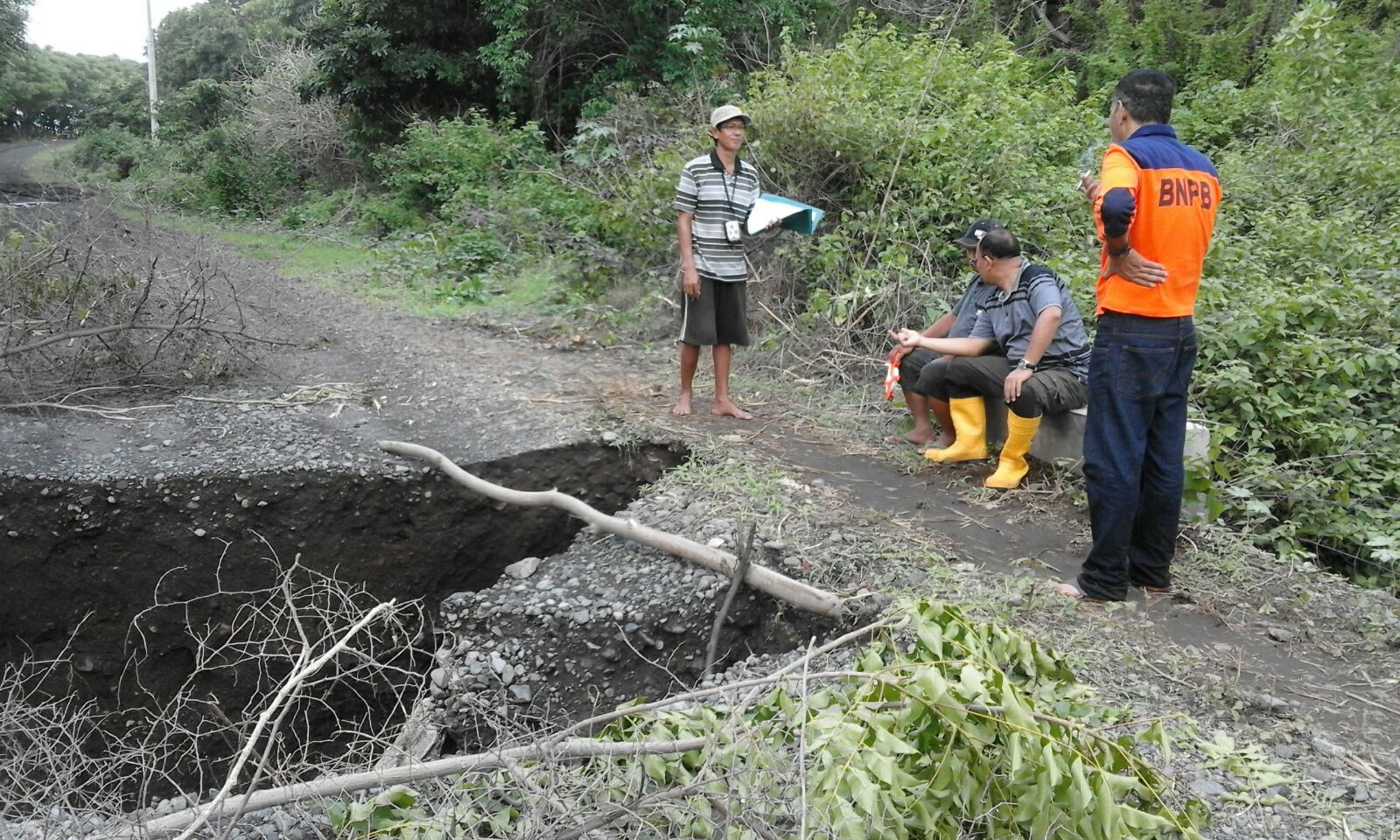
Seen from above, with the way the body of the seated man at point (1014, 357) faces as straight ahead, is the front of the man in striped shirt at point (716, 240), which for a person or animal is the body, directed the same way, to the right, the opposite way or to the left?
to the left

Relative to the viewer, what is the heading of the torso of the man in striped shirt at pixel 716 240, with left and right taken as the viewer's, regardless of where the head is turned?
facing the viewer and to the right of the viewer

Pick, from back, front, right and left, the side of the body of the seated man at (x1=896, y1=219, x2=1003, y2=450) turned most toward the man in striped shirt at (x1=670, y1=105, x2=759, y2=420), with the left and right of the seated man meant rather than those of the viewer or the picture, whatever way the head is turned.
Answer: front

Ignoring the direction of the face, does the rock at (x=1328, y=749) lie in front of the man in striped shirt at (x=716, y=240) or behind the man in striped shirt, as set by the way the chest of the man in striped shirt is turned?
in front

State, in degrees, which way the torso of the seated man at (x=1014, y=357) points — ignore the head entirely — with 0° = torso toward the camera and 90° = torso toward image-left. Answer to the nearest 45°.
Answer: approximately 45°

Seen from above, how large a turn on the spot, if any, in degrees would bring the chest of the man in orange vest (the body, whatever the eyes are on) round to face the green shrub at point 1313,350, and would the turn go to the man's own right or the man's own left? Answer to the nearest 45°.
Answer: approximately 45° to the man's own right

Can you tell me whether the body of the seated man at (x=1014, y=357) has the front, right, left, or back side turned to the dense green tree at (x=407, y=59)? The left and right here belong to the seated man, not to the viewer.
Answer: right

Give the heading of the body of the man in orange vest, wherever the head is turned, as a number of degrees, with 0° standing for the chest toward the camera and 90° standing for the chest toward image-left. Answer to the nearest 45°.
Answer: approximately 135°

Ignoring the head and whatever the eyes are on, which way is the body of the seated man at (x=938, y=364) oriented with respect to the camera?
to the viewer's left

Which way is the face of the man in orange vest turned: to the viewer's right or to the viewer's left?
to the viewer's left

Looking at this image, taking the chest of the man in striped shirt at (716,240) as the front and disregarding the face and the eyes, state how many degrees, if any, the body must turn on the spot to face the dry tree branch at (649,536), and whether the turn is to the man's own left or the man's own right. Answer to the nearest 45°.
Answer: approximately 45° to the man's own right

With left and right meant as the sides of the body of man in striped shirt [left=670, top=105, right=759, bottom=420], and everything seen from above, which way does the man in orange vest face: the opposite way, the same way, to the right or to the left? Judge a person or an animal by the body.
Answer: the opposite way

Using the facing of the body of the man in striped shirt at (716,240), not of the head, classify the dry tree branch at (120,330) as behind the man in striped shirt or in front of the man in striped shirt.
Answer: behind

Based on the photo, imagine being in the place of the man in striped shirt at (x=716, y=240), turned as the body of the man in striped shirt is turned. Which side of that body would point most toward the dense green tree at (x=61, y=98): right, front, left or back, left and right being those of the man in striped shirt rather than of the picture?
back

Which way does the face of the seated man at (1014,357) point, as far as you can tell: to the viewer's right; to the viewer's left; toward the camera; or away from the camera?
to the viewer's left

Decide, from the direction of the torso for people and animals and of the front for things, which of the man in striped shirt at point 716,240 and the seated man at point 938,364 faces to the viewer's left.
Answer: the seated man

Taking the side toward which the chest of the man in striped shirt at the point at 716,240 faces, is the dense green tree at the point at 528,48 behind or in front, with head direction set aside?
behind

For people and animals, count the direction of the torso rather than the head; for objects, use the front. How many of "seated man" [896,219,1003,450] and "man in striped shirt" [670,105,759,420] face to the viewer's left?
1
